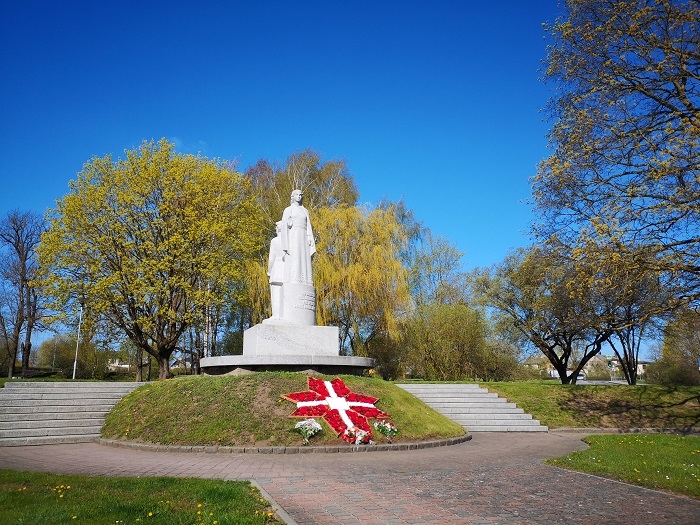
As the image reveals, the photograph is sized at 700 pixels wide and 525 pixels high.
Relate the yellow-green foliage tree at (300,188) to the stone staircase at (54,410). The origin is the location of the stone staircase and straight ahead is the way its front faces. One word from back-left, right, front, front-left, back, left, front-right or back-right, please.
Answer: back-left

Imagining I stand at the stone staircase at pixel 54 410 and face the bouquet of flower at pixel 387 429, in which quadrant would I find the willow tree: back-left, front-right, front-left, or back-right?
front-left

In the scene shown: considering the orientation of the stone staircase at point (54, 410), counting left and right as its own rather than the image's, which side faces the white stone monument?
left

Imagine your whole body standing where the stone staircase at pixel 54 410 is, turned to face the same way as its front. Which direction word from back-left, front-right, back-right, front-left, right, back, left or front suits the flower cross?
front-left

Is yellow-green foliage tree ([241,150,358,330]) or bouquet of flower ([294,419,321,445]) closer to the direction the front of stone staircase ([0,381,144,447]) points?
the bouquet of flower

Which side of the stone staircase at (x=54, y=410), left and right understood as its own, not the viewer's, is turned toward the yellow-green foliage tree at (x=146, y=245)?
back

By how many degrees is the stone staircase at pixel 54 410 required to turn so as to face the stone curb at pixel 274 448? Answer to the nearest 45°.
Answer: approximately 45° to its left

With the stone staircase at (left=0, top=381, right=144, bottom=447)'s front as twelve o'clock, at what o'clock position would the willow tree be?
The willow tree is roughly at 8 o'clock from the stone staircase.

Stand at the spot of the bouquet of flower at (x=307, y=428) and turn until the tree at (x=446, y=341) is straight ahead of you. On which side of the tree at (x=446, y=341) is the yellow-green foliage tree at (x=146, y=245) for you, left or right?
left

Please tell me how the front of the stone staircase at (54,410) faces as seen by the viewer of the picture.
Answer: facing the viewer

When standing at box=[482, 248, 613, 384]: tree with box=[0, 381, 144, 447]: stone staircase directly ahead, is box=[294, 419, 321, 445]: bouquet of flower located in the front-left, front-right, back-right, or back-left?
front-left
